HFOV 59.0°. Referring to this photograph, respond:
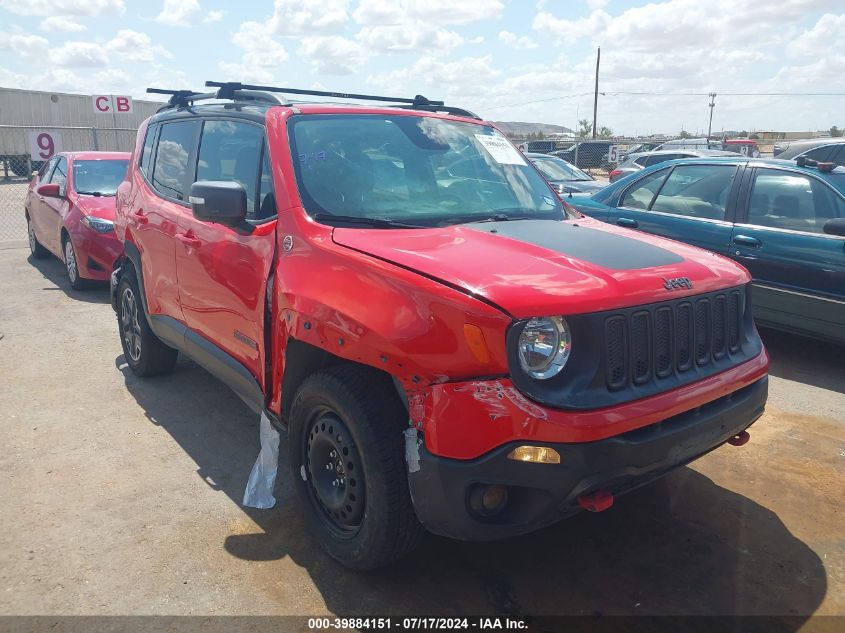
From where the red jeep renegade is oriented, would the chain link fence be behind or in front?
behind

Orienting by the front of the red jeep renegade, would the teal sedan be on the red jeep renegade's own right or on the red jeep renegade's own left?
on the red jeep renegade's own left

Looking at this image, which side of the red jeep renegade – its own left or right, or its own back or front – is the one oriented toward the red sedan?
back

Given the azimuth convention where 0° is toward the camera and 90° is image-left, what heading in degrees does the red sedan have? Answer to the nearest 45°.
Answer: approximately 315°
